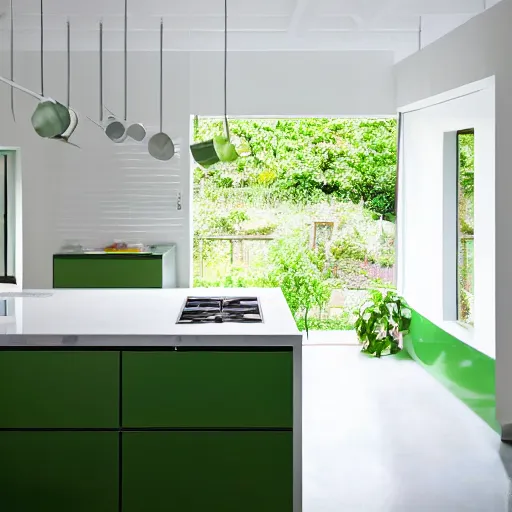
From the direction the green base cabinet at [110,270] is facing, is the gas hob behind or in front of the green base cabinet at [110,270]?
in front

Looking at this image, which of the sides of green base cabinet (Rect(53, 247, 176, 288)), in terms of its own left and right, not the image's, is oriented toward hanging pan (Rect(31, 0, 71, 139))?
front

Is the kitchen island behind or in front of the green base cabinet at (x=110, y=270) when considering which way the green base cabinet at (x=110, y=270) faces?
in front

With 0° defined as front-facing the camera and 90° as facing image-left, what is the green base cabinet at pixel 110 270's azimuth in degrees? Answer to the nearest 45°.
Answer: approximately 0°

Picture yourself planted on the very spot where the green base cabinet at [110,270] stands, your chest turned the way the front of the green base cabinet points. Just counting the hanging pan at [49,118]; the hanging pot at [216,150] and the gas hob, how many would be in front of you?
3

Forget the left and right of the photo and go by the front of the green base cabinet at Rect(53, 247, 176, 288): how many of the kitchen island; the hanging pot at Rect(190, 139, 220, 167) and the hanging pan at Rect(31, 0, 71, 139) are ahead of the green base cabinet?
3

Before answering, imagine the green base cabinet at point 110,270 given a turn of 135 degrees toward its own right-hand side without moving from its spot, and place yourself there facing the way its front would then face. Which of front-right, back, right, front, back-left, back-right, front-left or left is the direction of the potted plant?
back-right

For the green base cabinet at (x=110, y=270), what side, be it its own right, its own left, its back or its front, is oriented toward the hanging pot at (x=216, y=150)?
front
